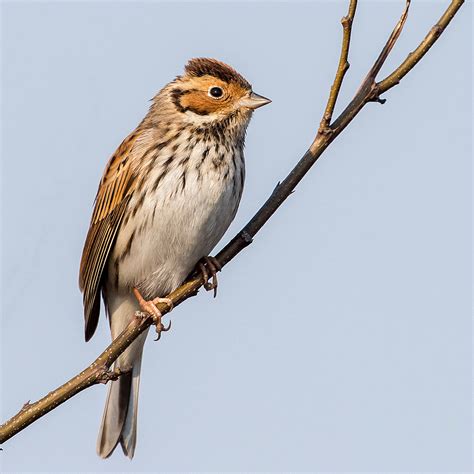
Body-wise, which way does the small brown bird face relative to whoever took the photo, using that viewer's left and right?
facing the viewer and to the right of the viewer
